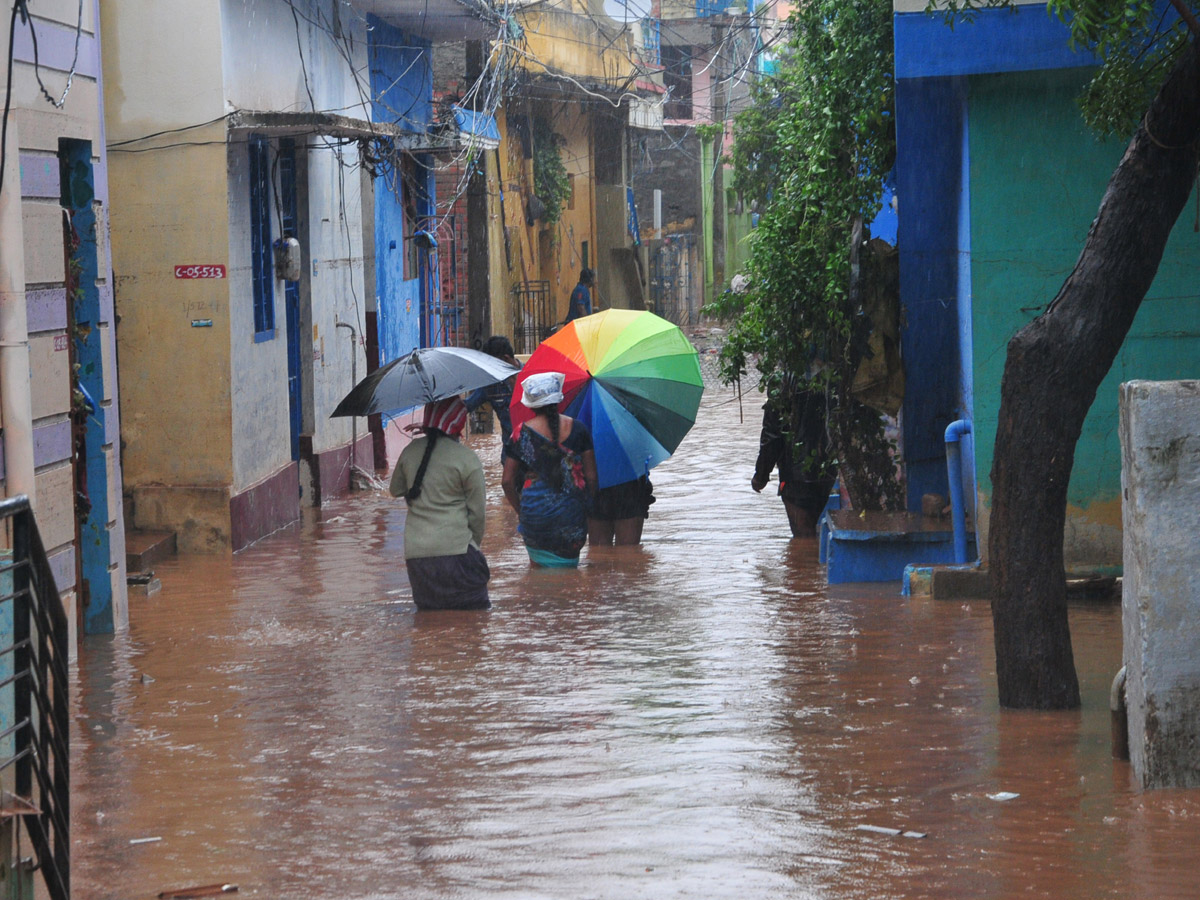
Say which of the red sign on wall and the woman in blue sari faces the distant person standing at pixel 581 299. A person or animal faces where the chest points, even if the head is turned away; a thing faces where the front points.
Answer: the woman in blue sari

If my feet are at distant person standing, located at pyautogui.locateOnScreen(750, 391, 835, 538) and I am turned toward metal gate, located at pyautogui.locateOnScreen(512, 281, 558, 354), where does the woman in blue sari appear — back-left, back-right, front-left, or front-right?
back-left

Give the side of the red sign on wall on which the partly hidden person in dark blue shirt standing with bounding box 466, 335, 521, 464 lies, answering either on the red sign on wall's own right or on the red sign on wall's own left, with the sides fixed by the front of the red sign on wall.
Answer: on the red sign on wall's own left

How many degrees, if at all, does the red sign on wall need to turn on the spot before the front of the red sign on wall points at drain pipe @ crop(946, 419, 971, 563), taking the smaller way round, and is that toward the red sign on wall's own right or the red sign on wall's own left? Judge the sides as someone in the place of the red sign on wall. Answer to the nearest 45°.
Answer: approximately 45° to the red sign on wall's own left

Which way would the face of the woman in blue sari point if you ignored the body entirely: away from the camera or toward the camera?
away from the camera

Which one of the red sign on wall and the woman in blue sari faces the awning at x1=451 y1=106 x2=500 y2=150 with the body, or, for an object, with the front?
the woman in blue sari

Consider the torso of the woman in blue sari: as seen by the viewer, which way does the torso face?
away from the camera

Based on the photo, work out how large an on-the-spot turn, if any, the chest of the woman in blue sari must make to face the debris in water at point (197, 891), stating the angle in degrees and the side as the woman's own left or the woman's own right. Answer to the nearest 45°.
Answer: approximately 180°

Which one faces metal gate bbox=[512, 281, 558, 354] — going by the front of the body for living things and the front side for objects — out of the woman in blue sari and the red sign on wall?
the woman in blue sari

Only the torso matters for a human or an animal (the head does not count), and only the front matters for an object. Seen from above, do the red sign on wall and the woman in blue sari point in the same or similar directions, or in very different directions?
very different directions

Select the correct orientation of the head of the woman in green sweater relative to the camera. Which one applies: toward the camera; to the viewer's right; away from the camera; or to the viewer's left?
away from the camera
